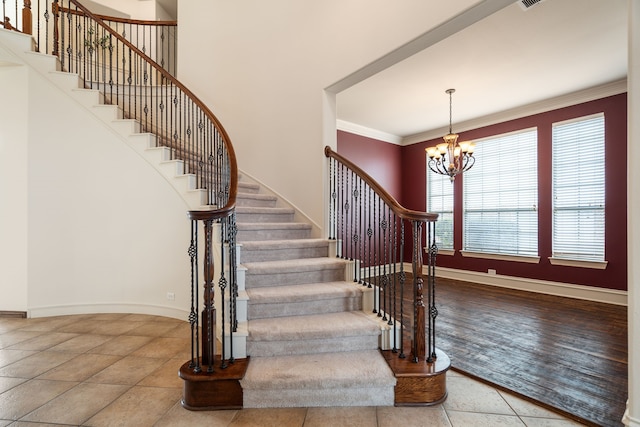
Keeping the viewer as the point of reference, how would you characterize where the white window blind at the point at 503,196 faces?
facing the viewer and to the left of the viewer

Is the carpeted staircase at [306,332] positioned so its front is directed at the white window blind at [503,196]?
no

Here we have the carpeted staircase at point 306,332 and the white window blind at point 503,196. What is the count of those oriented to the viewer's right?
0

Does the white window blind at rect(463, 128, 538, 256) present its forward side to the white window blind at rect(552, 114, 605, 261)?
no

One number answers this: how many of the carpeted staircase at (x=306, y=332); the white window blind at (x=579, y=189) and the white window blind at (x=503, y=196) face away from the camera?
0

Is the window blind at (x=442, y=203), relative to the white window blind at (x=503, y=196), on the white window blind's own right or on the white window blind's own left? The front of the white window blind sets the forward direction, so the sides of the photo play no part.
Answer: on the white window blind's own right

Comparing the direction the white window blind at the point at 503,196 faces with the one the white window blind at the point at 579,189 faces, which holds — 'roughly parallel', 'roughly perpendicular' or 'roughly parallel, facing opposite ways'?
roughly parallel

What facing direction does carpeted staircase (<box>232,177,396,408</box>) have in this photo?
toward the camera

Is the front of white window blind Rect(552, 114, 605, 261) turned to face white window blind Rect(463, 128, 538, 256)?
no

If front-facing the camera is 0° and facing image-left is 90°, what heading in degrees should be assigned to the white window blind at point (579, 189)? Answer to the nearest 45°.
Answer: approximately 45°

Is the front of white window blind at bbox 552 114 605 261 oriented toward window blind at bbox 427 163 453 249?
no
